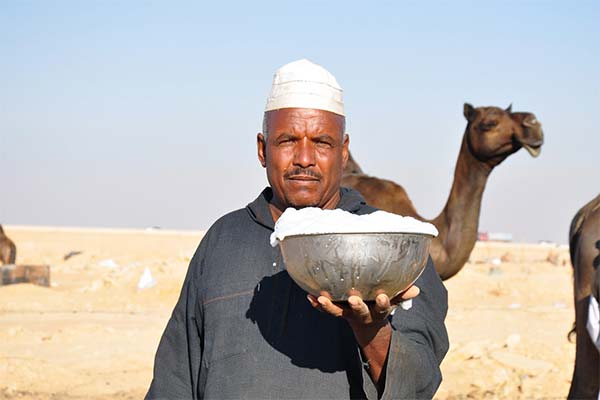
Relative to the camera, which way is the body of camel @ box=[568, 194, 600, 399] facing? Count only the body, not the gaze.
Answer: to the viewer's right

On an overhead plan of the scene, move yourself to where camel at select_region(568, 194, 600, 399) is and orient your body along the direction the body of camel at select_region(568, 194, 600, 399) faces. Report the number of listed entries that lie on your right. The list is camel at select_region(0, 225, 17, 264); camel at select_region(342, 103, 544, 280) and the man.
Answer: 1

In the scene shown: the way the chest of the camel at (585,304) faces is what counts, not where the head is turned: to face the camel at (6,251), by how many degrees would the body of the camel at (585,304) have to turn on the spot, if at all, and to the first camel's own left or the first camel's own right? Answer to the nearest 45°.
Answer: approximately 135° to the first camel's own left

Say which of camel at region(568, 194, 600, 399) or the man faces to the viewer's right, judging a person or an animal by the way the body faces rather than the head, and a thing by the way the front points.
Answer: the camel

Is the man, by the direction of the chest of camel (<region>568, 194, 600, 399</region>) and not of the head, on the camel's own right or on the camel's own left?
on the camel's own right

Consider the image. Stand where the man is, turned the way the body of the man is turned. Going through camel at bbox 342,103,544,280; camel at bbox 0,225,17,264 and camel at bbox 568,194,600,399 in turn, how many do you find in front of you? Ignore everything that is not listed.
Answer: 0

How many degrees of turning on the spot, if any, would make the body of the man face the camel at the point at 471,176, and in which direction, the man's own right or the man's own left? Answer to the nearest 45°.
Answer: approximately 180°

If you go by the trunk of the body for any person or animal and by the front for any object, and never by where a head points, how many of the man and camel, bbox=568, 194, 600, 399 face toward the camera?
1

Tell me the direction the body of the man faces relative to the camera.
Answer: toward the camera

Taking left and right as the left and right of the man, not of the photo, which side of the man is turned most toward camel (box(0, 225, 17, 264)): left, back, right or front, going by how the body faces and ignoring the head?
back

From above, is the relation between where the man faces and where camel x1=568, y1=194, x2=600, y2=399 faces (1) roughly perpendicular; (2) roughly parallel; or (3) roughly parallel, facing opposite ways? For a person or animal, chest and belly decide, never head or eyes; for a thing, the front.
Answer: roughly perpendicular
